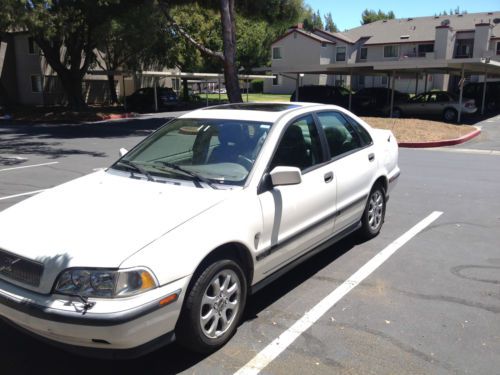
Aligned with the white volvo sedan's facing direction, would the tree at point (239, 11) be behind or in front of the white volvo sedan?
behind

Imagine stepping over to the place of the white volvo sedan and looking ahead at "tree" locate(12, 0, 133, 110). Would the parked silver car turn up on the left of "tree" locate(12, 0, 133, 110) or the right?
right

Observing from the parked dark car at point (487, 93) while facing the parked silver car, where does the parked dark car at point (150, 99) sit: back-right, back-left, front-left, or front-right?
front-right

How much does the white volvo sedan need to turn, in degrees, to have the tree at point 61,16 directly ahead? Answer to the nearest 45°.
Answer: approximately 135° to its right

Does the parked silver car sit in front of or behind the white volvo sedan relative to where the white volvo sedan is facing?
behind

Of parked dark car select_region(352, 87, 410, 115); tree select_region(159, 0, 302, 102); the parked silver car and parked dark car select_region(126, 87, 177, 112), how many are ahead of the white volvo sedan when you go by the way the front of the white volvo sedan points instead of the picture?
0

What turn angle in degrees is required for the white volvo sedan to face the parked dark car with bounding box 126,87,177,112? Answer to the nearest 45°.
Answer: approximately 135° to its right

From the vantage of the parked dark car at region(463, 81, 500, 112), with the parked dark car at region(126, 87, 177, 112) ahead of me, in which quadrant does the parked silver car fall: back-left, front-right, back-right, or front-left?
front-left

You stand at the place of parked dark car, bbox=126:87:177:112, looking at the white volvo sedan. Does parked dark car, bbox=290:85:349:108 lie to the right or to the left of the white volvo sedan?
left

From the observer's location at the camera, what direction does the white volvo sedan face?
facing the viewer and to the left of the viewer

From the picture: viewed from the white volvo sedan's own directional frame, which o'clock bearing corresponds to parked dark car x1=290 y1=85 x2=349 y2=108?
The parked dark car is roughly at 5 o'clock from the white volvo sedan.

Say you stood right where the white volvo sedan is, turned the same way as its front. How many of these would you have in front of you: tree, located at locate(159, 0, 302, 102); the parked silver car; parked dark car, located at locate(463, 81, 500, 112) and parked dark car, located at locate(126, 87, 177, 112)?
0

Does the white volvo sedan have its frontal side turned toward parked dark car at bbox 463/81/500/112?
no
